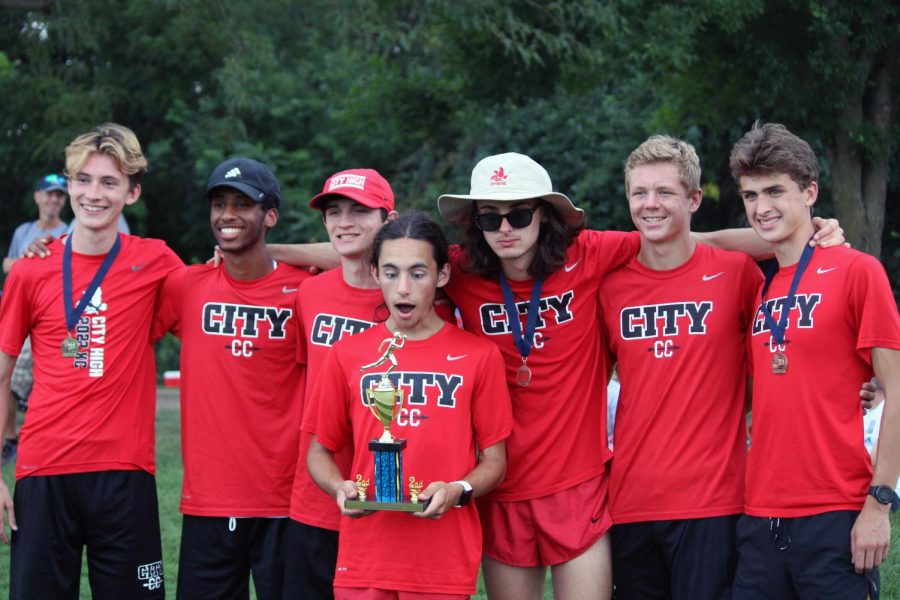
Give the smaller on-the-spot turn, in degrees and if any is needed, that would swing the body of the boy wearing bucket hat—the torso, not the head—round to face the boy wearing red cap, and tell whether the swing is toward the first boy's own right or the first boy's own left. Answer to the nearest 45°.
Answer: approximately 90° to the first boy's own right

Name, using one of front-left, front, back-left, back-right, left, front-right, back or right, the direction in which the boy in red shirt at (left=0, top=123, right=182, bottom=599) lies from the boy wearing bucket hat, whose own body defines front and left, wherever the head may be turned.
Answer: right

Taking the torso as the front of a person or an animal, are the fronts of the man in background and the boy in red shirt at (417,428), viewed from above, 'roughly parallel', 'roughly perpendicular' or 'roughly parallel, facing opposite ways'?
roughly parallel

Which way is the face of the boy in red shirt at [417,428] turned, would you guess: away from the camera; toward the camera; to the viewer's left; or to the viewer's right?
toward the camera

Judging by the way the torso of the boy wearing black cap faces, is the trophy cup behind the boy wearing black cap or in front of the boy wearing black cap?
in front

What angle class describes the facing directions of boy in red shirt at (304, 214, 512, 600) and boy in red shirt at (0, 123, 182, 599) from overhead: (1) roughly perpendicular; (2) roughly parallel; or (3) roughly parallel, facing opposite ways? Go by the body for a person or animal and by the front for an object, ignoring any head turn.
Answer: roughly parallel

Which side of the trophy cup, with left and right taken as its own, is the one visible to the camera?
front

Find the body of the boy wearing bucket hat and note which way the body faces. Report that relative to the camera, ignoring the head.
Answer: toward the camera

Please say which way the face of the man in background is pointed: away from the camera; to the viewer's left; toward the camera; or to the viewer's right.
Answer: toward the camera

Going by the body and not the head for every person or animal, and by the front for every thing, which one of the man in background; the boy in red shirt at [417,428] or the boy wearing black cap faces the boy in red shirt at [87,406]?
the man in background

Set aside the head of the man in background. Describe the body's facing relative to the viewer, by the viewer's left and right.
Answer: facing the viewer

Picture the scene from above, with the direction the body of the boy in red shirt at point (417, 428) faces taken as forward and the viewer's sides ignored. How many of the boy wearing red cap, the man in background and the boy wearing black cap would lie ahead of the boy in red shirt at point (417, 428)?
0

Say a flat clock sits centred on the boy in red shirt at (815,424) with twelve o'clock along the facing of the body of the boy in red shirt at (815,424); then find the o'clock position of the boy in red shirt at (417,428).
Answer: the boy in red shirt at (417,428) is roughly at 1 o'clock from the boy in red shirt at (815,424).

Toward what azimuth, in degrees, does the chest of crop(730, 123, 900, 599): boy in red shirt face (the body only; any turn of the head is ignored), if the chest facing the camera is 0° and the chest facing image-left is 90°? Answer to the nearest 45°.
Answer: approximately 45°

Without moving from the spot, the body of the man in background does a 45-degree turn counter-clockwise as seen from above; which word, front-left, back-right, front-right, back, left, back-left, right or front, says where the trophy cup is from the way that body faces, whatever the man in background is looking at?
front-right
